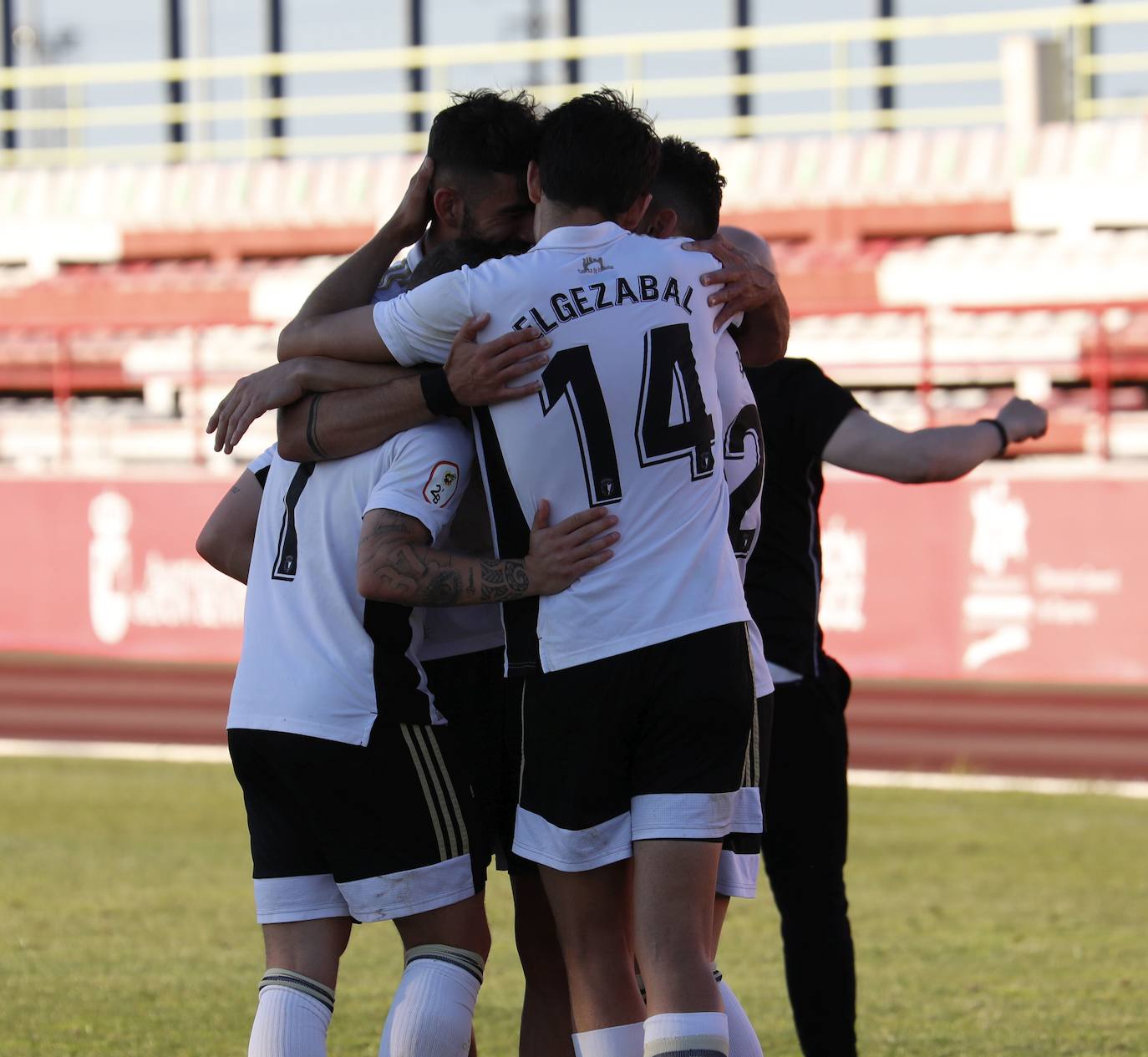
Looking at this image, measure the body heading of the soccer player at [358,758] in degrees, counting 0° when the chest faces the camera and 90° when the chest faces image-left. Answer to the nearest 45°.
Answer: approximately 225°

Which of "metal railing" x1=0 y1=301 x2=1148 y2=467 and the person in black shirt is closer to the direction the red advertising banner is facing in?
the person in black shirt

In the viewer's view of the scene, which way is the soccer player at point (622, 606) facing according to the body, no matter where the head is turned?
away from the camera

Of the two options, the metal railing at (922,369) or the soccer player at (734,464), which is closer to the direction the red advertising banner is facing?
the soccer player

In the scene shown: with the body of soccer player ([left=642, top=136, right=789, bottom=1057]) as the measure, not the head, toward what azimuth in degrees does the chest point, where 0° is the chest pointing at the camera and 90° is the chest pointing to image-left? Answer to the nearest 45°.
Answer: approximately 135°

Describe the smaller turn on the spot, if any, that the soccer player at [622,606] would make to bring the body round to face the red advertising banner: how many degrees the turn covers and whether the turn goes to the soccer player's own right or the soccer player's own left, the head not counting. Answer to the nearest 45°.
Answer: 0° — they already face it

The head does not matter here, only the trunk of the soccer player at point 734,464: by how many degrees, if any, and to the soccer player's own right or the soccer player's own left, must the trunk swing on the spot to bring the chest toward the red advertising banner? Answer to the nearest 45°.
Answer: approximately 45° to the soccer player's own right

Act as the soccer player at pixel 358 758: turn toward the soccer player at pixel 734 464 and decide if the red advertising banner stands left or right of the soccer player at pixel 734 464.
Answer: left

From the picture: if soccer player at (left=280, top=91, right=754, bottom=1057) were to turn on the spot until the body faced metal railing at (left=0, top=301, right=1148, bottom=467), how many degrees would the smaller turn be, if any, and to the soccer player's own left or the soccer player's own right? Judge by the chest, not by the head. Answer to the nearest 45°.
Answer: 0° — they already face it
